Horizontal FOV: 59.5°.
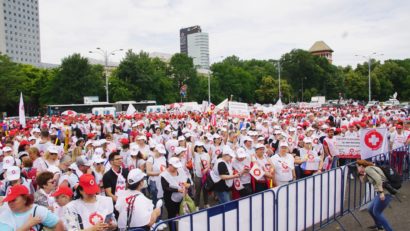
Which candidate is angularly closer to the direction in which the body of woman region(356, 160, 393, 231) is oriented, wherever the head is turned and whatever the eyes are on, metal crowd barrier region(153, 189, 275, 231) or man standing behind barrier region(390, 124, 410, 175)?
the metal crowd barrier

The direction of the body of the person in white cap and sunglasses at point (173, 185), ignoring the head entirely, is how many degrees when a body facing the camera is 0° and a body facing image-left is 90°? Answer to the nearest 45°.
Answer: approximately 315°

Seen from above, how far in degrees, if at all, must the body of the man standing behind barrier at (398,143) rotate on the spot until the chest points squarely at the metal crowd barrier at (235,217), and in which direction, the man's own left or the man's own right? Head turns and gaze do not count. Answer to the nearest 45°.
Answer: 0° — they already face it

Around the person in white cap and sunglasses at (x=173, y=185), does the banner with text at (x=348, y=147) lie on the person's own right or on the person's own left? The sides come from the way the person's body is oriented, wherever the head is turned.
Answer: on the person's own left

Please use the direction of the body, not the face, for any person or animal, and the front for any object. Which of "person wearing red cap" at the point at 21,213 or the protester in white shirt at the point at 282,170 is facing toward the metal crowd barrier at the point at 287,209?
the protester in white shirt

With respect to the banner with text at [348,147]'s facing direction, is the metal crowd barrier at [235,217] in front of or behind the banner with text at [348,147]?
in front
